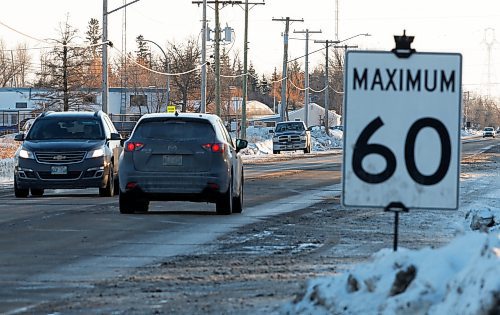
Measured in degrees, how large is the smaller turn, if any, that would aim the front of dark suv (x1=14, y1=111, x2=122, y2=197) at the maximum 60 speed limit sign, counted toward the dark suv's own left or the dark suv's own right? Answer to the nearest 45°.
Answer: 0° — it already faces it

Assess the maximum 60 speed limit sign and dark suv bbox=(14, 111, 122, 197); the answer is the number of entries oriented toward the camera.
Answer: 2

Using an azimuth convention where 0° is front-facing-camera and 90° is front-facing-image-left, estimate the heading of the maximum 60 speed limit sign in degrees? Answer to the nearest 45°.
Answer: approximately 0°
